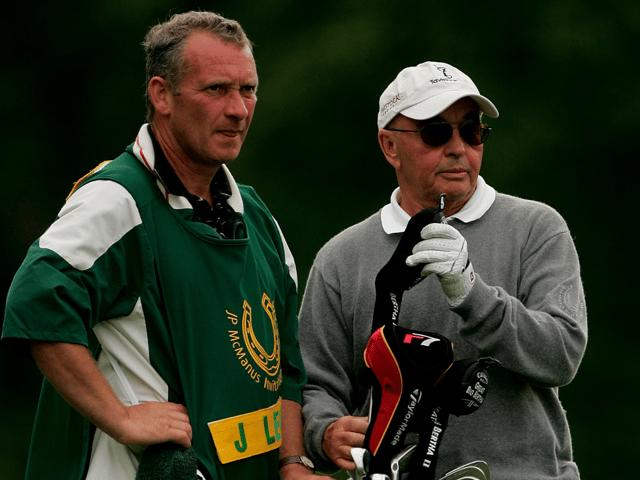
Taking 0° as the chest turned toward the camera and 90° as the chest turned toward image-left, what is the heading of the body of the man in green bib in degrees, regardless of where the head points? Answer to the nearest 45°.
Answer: approximately 315°

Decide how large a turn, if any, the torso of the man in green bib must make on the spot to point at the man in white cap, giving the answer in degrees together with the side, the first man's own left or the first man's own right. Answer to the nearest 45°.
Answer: approximately 45° to the first man's own left

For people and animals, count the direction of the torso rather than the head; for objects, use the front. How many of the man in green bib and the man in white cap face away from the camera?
0

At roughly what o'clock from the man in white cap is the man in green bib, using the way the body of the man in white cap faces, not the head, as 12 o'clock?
The man in green bib is roughly at 2 o'clock from the man in white cap.

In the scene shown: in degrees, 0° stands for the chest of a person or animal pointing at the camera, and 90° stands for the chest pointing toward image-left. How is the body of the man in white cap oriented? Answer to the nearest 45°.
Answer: approximately 0°
